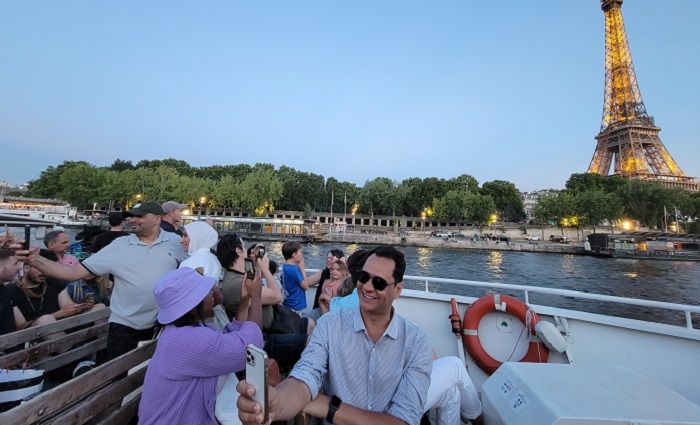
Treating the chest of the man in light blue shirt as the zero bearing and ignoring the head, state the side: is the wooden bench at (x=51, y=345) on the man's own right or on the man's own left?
on the man's own right

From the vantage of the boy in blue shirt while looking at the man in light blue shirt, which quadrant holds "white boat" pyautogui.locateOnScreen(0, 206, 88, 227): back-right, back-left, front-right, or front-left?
back-right

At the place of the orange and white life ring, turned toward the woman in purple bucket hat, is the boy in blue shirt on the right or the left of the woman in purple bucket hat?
right

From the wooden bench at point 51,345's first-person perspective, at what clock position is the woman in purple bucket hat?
The woman in purple bucket hat is roughly at 1 o'clock from the wooden bench.

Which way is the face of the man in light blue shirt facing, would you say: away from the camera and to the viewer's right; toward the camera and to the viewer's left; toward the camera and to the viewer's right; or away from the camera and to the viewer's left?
toward the camera and to the viewer's left
